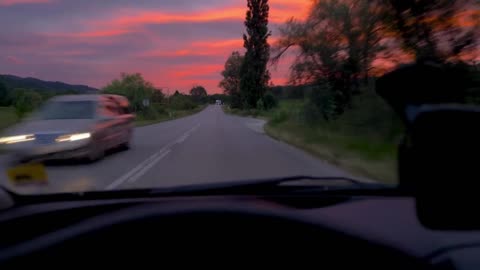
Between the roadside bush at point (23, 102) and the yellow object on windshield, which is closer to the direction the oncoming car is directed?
the yellow object on windshield

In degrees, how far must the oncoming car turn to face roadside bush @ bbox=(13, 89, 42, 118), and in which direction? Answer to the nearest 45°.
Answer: approximately 135° to its right

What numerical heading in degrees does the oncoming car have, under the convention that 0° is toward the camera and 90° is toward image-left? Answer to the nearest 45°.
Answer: approximately 45°

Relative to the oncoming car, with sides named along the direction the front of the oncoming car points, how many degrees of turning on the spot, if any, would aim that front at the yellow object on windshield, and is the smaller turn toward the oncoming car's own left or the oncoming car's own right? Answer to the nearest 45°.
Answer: approximately 45° to the oncoming car's own left
